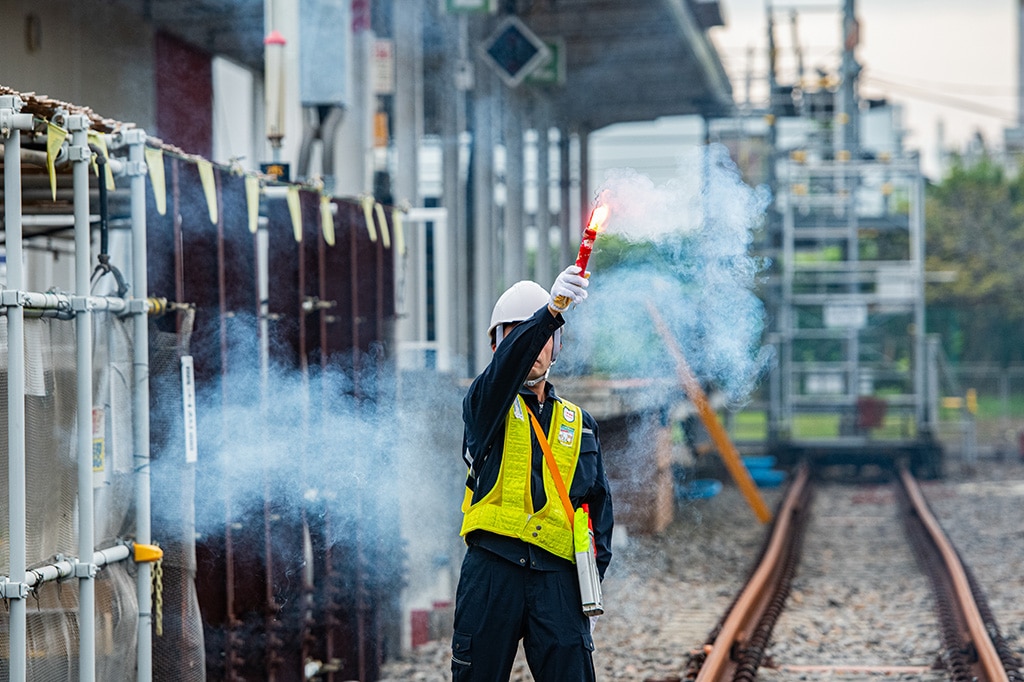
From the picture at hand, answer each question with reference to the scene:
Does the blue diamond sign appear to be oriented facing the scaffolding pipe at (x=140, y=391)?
yes

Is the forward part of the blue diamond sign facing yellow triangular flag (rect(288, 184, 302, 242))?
yes

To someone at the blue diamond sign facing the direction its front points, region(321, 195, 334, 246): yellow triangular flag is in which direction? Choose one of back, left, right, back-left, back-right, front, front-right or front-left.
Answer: front

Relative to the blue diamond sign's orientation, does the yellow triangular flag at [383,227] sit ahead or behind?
ahead

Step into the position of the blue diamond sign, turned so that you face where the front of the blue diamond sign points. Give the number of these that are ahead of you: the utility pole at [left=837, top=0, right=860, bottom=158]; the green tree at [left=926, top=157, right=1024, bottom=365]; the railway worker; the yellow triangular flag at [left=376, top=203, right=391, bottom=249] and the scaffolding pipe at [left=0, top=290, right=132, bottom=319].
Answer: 3

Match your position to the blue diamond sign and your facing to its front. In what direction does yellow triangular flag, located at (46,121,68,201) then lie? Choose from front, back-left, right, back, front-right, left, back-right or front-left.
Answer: front

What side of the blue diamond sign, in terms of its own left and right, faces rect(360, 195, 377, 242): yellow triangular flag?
front

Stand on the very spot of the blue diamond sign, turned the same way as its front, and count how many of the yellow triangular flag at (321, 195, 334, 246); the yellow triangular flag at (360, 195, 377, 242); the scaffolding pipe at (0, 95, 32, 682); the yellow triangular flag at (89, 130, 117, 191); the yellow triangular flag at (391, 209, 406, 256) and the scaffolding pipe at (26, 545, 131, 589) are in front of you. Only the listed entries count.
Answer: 6

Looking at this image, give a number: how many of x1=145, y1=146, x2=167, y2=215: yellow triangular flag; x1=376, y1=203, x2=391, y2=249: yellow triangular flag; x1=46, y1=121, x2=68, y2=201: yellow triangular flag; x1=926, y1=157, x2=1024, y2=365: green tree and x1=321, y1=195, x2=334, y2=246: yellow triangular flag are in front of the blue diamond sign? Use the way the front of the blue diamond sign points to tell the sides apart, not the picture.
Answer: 4

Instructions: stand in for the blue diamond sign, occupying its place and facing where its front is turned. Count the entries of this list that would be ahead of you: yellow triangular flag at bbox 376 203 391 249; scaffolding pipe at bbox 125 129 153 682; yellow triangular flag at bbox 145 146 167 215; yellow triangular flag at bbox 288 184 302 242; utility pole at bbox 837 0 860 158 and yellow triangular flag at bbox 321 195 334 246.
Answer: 5

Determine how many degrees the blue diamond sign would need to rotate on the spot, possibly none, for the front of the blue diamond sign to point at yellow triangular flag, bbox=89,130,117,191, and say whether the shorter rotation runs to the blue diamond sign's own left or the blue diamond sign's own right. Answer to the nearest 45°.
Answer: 0° — it already faces it

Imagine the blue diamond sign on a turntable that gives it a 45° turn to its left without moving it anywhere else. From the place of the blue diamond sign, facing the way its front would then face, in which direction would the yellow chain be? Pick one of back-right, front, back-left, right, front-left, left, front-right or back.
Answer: front-right

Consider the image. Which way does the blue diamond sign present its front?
toward the camera

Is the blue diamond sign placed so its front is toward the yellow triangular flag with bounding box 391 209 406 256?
yes

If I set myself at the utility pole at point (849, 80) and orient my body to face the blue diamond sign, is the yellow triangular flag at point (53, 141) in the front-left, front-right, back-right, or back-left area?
front-left

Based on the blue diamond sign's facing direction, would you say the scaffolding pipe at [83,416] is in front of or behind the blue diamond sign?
in front

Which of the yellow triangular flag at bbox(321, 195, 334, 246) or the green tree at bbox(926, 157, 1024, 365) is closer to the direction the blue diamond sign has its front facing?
the yellow triangular flag
